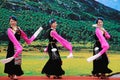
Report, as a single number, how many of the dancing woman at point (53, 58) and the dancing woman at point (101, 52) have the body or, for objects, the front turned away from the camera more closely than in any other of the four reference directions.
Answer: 0

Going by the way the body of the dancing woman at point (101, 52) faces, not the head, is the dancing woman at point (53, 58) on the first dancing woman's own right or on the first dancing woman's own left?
on the first dancing woman's own right

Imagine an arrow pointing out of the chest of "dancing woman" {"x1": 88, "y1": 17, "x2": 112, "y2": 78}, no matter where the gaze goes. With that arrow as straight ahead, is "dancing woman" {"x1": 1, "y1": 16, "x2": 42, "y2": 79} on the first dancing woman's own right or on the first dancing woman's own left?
on the first dancing woman's own right

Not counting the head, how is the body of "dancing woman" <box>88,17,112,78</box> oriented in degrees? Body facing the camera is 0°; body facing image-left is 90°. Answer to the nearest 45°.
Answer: approximately 315°

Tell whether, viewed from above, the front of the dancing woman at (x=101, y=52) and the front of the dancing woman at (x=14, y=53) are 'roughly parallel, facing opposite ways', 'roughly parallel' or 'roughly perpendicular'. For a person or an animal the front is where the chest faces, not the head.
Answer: roughly parallel

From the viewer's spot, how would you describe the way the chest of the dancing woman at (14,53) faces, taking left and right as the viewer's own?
facing the viewer and to the right of the viewer

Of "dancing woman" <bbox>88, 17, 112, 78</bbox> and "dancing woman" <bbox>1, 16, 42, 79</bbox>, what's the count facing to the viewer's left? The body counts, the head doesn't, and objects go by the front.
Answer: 0
